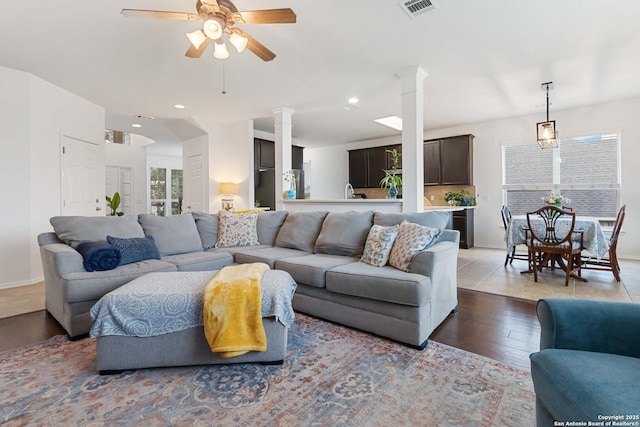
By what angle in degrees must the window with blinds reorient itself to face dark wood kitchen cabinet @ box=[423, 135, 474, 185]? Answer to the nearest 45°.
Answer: approximately 45° to its right

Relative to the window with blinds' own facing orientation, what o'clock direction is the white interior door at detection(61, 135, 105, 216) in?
The white interior door is roughly at 12 o'clock from the window with blinds.

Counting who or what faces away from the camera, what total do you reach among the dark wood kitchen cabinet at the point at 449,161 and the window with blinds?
0

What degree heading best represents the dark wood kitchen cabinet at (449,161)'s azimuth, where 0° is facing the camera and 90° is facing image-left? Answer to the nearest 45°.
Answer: approximately 45°

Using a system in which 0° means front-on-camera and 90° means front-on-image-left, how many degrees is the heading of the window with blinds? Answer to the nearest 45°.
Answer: approximately 45°

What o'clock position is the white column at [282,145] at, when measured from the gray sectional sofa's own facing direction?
The white column is roughly at 6 o'clock from the gray sectional sofa.

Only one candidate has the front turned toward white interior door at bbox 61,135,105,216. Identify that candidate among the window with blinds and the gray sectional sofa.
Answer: the window with blinds

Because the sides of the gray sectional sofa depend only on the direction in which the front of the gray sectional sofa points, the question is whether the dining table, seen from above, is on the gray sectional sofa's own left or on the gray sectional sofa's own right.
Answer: on the gray sectional sofa's own left

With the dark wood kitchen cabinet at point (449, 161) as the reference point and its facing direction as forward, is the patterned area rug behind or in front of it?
in front
